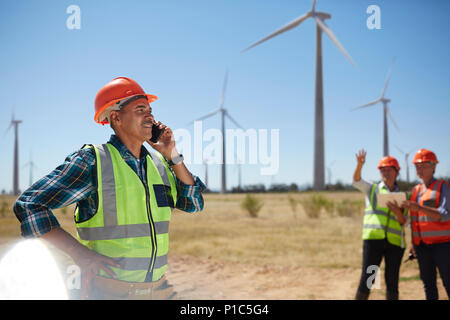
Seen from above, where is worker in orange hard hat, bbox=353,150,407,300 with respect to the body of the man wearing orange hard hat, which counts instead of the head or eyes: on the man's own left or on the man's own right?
on the man's own left

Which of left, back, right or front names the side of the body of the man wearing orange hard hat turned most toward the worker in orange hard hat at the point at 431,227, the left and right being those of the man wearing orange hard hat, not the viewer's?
left

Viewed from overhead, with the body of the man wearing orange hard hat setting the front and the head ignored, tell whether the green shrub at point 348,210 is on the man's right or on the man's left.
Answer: on the man's left

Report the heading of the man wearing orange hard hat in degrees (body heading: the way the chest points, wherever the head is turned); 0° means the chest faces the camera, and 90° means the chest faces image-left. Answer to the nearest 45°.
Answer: approximately 315°

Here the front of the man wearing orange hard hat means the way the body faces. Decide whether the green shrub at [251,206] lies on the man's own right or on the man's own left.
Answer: on the man's own left

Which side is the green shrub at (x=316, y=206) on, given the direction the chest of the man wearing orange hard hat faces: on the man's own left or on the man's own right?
on the man's own left

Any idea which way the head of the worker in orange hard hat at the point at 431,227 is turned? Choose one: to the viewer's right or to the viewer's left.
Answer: to the viewer's left
